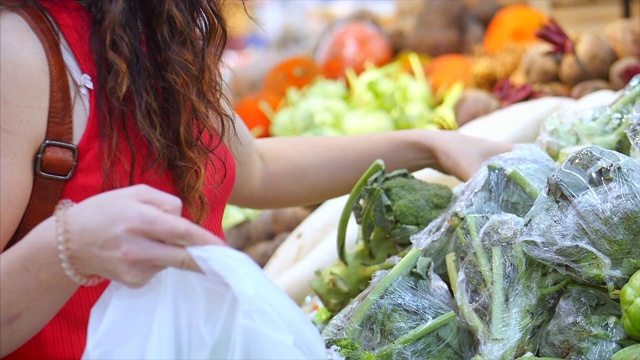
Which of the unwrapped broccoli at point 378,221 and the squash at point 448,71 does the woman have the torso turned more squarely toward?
the unwrapped broccoli

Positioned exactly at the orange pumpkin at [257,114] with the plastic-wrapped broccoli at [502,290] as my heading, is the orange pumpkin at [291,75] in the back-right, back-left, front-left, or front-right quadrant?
back-left
